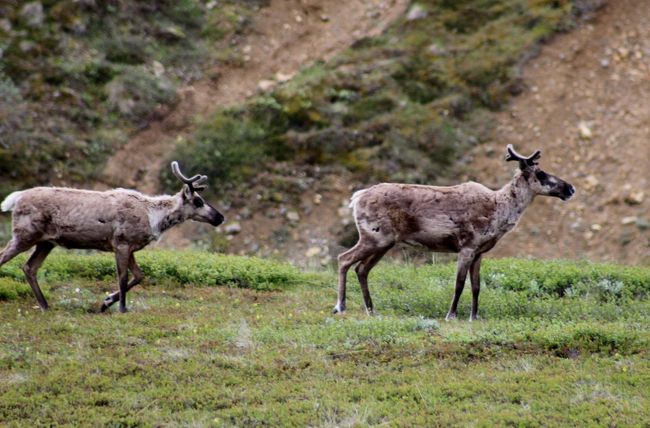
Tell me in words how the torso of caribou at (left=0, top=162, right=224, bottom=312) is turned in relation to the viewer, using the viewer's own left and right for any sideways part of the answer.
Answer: facing to the right of the viewer

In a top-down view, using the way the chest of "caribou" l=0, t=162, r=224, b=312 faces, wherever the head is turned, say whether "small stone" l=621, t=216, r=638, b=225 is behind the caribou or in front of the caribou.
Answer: in front

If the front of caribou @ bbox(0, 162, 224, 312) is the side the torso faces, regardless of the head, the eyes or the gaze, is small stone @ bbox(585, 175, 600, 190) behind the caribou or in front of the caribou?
in front

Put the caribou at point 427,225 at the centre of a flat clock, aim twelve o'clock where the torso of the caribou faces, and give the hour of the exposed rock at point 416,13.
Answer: The exposed rock is roughly at 9 o'clock from the caribou.

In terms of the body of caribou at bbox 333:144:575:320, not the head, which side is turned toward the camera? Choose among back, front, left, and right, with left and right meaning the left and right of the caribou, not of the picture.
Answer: right

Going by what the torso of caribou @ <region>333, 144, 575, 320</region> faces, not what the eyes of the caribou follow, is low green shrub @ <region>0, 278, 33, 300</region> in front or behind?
behind

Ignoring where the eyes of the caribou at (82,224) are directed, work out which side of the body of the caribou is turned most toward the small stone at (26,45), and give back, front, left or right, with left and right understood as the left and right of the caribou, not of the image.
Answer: left

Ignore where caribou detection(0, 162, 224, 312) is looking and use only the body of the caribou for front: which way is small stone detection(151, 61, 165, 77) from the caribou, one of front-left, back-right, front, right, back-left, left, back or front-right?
left

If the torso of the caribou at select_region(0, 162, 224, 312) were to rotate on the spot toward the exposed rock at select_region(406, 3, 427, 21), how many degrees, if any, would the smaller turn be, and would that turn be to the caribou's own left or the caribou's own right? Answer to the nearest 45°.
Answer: approximately 45° to the caribou's own left

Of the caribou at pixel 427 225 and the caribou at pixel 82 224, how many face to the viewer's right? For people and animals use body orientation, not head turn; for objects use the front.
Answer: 2
